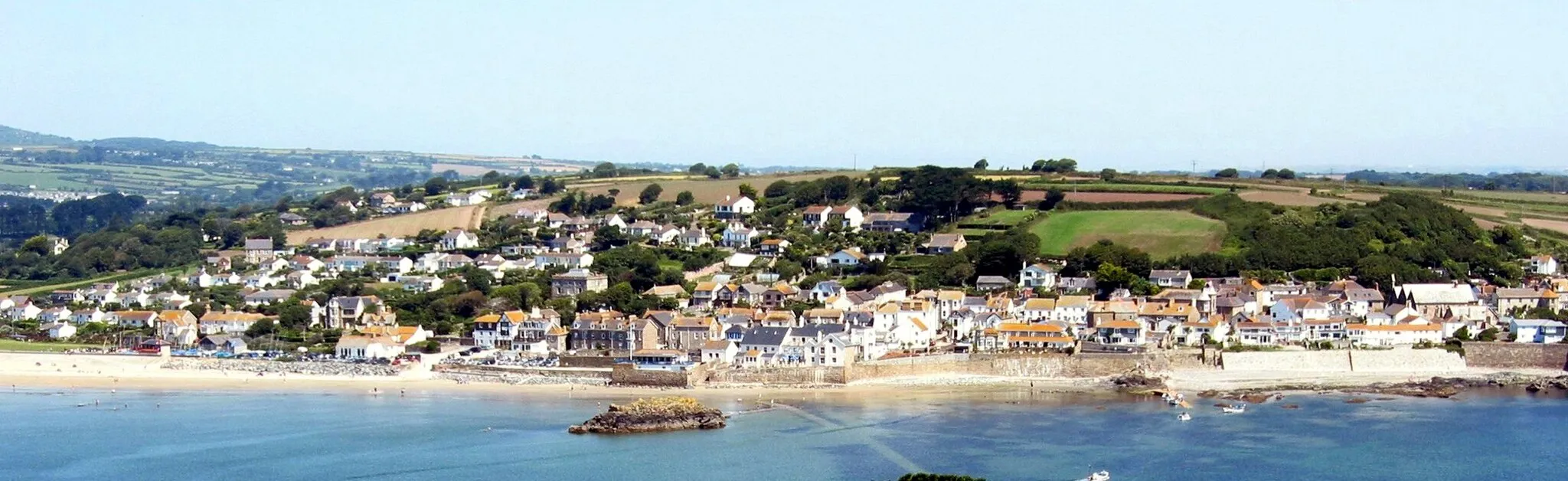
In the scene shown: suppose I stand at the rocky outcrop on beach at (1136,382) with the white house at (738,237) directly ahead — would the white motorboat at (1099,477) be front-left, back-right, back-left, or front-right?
back-left

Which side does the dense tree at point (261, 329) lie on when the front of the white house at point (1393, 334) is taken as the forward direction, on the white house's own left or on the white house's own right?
on the white house's own right

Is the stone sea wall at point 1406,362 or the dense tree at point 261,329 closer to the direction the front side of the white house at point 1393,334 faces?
the stone sea wall

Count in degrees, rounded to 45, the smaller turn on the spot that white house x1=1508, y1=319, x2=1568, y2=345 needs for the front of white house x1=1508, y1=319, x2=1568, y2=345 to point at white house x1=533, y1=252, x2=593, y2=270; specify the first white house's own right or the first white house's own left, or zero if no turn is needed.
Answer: approximately 90° to the first white house's own right

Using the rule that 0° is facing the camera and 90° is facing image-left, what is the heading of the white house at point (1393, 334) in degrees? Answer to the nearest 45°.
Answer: approximately 0°

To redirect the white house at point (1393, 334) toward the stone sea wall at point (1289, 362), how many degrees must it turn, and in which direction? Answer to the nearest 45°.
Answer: approximately 45° to its right

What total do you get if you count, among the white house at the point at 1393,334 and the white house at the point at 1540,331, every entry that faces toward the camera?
2

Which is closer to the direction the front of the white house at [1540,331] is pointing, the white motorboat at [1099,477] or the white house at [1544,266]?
the white motorboat
